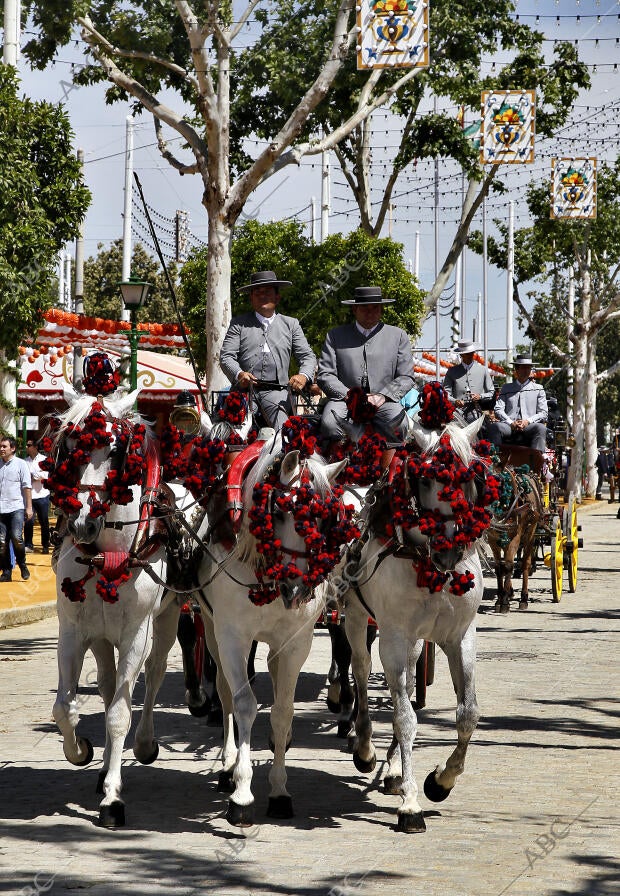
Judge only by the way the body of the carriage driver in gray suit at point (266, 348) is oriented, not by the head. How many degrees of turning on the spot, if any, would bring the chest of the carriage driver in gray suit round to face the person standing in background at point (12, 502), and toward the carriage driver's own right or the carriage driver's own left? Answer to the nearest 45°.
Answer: approximately 180°

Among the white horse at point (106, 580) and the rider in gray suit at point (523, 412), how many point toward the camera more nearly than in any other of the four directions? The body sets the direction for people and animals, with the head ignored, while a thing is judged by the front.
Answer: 2

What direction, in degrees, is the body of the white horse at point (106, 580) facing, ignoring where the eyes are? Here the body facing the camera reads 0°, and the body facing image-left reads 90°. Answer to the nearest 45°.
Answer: approximately 0°

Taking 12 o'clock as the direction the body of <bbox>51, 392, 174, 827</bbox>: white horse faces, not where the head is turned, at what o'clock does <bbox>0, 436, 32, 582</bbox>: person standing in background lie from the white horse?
The person standing in background is roughly at 6 o'clock from the white horse.
